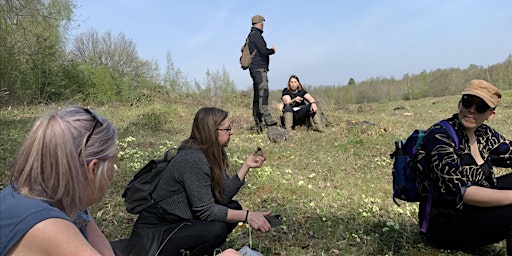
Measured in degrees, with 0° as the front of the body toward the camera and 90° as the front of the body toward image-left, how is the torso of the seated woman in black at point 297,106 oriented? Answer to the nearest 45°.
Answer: approximately 0°

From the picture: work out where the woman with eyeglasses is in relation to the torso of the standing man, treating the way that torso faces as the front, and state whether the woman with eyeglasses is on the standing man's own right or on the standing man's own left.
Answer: on the standing man's own right

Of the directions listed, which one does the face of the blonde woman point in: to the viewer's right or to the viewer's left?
to the viewer's right

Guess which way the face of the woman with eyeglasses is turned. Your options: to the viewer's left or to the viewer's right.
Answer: to the viewer's right

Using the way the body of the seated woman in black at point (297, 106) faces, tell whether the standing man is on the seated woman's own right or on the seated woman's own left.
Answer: on the seated woman's own right

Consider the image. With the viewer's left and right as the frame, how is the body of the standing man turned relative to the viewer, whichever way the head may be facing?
facing to the right of the viewer

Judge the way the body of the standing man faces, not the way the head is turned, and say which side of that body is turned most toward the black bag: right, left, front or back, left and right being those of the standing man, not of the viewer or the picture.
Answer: right

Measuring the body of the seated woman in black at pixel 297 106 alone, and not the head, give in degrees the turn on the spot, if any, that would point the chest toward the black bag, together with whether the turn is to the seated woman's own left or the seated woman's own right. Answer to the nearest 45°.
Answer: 0° — they already face it

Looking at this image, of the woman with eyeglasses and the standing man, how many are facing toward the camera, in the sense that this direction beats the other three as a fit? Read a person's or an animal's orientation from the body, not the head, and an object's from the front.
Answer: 0

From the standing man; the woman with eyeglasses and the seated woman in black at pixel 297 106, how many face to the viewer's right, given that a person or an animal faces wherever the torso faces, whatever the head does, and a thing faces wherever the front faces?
2

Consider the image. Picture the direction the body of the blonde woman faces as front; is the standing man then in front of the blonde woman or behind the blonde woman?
in front

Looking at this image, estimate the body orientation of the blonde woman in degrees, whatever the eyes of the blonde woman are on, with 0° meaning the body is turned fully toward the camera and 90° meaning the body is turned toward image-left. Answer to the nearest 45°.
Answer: approximately 225°
